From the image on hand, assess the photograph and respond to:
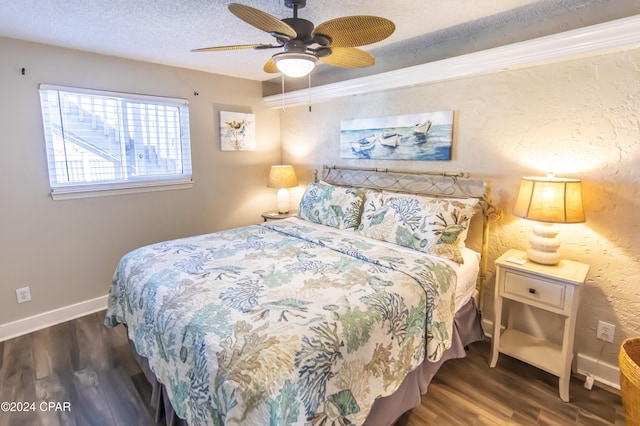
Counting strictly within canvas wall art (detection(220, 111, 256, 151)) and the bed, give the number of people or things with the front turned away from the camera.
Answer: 0

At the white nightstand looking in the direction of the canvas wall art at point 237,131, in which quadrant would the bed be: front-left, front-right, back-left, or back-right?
front-left

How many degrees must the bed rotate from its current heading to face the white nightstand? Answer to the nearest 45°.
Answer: approximately 135° to its left

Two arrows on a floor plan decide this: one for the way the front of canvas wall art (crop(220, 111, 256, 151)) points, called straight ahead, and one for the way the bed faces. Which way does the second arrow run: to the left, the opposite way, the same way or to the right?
to the right

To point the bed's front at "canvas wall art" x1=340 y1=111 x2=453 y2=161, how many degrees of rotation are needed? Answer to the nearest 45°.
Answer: approximately 180°

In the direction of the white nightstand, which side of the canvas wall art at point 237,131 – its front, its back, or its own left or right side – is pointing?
front

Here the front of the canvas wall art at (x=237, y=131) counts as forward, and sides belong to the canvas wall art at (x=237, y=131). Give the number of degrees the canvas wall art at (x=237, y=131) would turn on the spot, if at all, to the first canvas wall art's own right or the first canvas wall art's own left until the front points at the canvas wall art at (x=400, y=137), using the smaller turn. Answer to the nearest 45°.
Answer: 0° — it already faces it

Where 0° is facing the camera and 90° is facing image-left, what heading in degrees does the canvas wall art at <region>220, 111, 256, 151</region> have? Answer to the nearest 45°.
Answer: approximately 315°

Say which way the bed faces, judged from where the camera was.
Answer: facing the viewer and to the left of the viewer

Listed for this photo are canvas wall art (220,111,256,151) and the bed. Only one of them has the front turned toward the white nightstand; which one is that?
the canvas wall art

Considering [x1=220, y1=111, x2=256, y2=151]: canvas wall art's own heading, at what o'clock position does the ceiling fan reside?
The ceiling fan is roughly at 1 o'clock from the canvas wall art.
